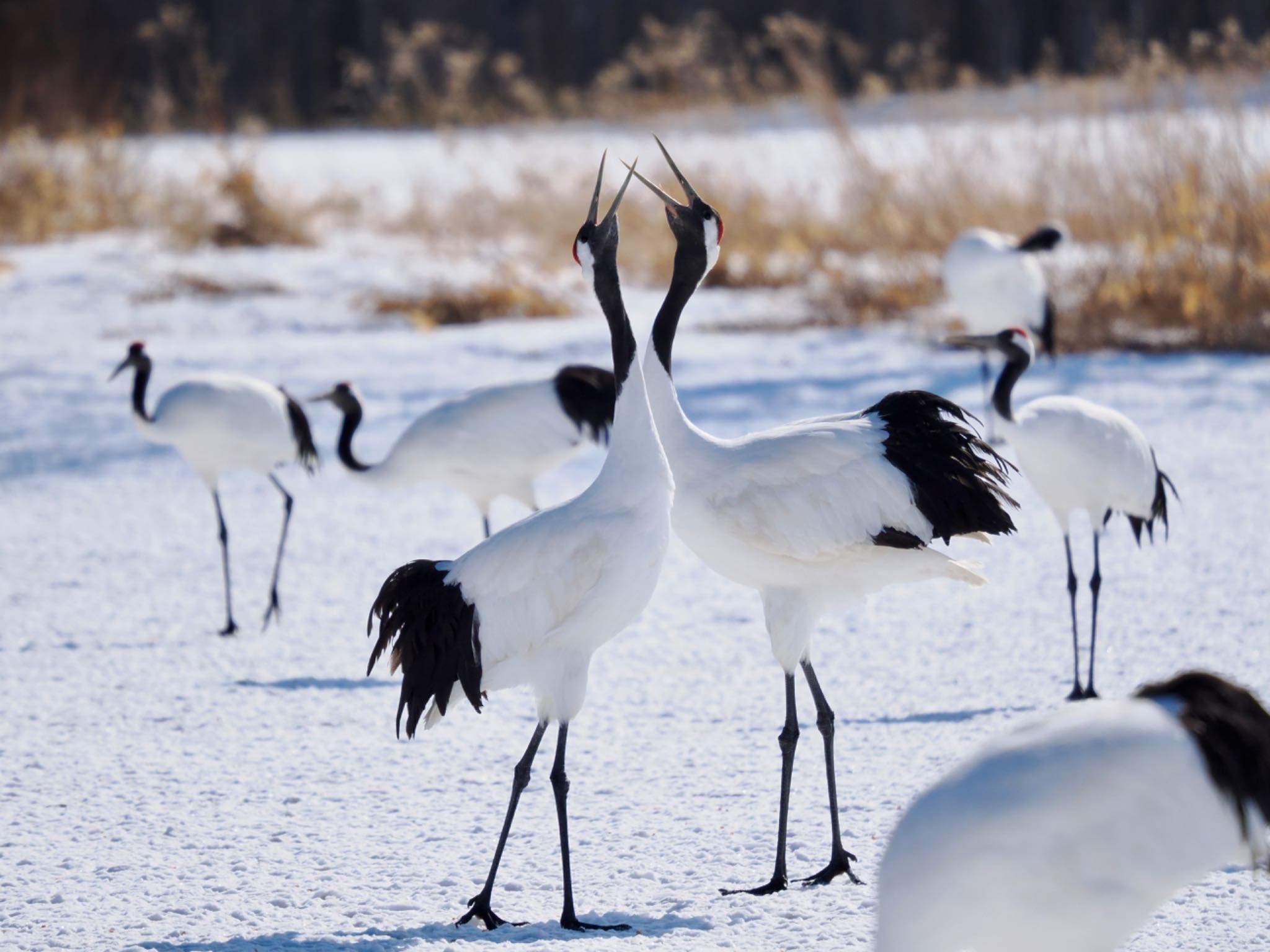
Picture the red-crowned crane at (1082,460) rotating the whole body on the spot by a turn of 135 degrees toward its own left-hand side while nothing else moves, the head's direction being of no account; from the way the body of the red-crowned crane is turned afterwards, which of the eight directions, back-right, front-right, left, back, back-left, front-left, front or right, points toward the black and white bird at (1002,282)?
back-left

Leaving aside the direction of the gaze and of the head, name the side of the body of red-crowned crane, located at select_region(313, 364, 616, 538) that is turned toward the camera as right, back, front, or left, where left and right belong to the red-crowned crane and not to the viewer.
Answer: left

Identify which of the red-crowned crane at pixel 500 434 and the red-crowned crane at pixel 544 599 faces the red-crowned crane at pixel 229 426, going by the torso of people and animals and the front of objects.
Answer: the red-crowned crane at pixel 500 434

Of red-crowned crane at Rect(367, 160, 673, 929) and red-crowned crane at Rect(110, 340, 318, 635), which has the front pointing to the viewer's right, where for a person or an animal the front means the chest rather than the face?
red-crowned crane at Rect(367, 160, 673, 929)

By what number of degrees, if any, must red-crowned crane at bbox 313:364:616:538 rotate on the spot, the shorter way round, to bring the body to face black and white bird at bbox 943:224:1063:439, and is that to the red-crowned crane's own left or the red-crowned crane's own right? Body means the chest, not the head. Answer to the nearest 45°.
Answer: approximately 135° to the red-crowned crane's own right

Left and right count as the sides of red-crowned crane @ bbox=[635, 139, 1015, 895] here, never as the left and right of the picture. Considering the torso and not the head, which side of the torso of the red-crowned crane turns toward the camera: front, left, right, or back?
left

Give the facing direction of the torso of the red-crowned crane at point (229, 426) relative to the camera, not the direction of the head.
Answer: to the viewer's left

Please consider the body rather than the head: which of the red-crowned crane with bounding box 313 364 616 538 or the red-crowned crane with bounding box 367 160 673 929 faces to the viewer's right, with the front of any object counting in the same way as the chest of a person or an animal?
the red-crowned crane with bounding box 367 160 673 929

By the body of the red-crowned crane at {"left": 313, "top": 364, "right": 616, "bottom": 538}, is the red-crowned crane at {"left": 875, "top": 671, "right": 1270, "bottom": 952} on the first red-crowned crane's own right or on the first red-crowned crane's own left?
on the first red-crowned crane's own left

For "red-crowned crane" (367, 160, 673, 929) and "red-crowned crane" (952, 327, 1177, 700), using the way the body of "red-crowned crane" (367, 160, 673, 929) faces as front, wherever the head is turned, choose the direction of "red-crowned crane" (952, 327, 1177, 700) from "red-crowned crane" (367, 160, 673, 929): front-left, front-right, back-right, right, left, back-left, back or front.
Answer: front-left
